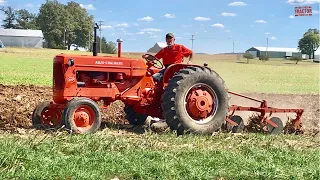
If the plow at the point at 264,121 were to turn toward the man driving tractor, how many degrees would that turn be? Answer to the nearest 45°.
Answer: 0° — it already faces them

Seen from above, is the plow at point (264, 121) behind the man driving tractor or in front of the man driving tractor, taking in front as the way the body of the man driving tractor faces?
behind

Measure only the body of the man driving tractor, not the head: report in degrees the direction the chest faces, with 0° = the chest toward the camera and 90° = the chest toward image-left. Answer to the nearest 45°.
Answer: approximately 45°

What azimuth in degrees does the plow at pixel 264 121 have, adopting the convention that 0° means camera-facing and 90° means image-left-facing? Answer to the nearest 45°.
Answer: approximately 90°
